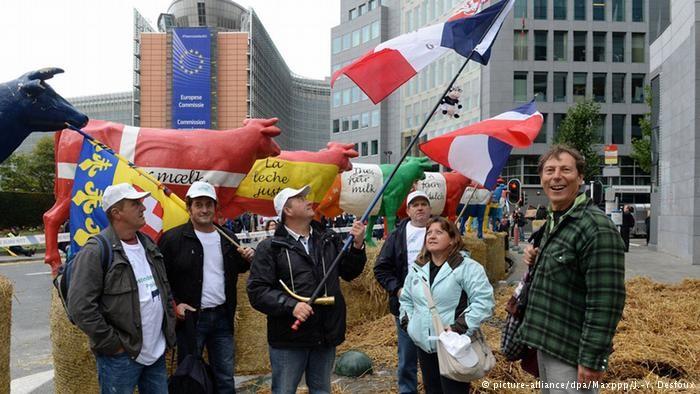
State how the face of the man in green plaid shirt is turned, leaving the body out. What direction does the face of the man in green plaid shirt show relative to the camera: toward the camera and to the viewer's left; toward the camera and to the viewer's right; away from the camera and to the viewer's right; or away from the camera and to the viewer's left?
toward the camera and to the viewer's left

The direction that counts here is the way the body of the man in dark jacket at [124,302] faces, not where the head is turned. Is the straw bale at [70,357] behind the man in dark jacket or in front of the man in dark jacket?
behind

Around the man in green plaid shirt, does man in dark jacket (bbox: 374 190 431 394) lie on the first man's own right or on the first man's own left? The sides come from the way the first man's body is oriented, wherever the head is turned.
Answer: on the first man's own right

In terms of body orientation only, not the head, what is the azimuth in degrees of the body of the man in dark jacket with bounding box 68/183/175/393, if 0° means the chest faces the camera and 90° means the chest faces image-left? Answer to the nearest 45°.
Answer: approximately 315°

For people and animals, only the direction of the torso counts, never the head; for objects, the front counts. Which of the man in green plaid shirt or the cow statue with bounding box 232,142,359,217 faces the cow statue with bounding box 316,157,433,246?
the cow statue with bounding box 232,142,359,217

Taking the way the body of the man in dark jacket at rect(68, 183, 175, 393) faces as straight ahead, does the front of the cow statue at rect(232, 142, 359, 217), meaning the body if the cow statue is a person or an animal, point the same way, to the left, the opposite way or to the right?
to the left

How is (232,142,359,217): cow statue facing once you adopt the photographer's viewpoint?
facing away from the viewer and to the right of the viewer

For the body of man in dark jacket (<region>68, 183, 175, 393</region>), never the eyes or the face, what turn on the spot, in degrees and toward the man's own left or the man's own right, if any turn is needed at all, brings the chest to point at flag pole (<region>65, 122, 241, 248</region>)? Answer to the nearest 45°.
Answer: approximately 135° to the man's own left

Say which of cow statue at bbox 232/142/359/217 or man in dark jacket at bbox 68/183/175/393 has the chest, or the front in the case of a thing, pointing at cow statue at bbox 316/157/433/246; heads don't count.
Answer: cow statue at bbox 232/142/359/217

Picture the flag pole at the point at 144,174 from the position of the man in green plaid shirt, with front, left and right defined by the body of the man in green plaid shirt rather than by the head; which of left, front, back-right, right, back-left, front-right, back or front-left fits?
front-right

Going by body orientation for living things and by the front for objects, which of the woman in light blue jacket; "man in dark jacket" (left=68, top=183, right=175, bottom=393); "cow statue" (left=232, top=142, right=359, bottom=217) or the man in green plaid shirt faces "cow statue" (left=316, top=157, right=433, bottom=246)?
"cow statue" (left=232, top=142, right=359, bottom=217)

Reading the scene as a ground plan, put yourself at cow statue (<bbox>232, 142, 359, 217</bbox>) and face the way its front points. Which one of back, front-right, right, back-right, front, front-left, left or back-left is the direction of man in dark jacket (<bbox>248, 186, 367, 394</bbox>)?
back-right

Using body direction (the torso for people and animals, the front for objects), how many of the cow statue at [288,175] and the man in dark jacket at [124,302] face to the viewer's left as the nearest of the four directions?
0
